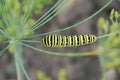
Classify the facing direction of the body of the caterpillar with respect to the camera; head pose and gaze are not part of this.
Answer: to the viewer's left
